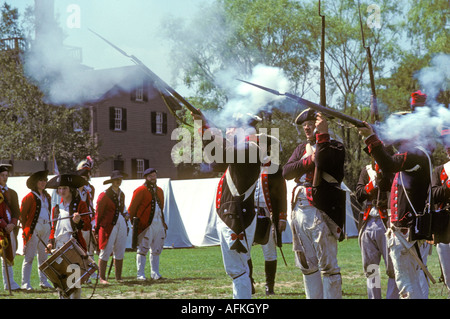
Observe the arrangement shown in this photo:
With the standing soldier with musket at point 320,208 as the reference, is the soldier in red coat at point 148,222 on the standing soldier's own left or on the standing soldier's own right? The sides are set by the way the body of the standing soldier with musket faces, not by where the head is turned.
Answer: on the standing soldier's own right

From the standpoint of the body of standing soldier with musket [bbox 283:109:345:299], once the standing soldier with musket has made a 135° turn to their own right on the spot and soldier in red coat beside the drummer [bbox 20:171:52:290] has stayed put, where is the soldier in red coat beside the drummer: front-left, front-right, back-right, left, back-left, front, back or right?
front-left

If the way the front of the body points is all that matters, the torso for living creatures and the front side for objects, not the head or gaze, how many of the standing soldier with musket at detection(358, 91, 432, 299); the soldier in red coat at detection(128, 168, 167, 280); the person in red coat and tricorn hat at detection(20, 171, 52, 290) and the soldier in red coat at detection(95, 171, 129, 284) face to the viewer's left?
1

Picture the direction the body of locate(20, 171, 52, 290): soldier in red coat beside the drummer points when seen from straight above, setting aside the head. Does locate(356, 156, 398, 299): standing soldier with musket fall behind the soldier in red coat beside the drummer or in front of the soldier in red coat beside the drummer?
in front

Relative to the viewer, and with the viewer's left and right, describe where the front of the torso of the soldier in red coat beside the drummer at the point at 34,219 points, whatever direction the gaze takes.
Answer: facing the viewer and to the right of the viewer

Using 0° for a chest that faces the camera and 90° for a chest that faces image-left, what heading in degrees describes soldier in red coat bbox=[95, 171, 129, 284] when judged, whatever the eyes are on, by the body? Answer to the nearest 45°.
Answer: approximately 315°

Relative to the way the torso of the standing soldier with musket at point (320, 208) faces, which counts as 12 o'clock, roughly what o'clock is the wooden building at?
The wooden building is roughly at 4 o'clock from the standing soldier with musket.

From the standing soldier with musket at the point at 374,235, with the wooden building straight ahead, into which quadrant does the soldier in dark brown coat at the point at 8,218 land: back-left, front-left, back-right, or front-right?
front-left

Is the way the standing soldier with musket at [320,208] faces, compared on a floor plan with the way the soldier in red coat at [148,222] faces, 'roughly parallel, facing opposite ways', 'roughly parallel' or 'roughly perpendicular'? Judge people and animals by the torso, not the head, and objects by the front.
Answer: roughly perpendicular

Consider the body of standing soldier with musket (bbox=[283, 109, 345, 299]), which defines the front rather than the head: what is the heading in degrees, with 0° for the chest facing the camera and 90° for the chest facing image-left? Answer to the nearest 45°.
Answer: approximately 45°

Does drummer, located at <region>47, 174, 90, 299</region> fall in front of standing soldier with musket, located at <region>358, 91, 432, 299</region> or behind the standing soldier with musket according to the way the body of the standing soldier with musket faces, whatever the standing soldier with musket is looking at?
in front

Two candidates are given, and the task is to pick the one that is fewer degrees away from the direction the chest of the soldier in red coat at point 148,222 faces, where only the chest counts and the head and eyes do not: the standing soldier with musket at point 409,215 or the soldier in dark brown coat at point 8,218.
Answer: the standing soldier with musket

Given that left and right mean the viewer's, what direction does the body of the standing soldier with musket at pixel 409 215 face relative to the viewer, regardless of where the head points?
facing to the left of the viewer

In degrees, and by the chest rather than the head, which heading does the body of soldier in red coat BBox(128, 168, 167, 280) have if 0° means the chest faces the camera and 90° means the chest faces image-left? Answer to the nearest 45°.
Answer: approximately 315°
